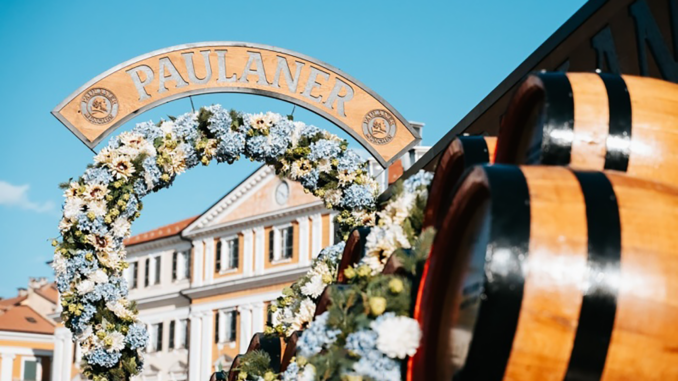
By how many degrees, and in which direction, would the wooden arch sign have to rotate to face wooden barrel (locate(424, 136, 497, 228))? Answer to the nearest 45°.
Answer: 0° — it already faces it

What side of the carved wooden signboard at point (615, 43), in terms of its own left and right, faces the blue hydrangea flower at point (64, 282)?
right

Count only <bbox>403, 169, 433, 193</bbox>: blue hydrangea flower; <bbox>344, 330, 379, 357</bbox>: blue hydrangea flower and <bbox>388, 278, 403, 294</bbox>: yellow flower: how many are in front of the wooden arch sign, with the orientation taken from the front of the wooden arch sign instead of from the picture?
3

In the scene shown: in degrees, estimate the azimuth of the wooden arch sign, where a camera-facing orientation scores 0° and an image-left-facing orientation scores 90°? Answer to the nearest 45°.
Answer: approximately 0°

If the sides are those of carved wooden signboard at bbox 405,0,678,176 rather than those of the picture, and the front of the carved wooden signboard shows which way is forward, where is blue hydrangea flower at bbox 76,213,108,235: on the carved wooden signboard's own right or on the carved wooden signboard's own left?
on the carved wooden signboard's own right
